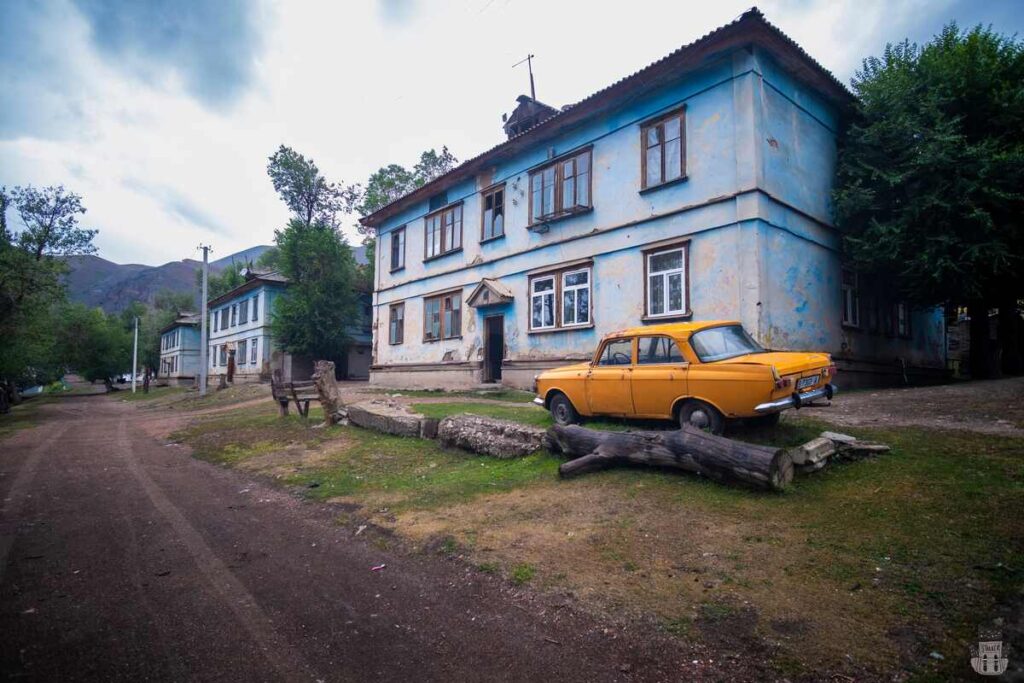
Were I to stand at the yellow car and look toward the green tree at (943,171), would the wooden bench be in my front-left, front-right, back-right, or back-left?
back-left

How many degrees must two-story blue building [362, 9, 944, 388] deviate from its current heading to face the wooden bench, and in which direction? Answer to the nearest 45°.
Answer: approximately 45° to its right

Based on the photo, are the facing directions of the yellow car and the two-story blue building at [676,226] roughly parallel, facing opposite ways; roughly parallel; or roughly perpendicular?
roughly perpendicular

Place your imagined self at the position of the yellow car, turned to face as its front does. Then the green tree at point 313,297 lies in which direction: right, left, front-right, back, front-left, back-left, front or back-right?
front

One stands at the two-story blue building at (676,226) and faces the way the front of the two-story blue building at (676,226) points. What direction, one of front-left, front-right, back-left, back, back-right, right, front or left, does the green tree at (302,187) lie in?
right

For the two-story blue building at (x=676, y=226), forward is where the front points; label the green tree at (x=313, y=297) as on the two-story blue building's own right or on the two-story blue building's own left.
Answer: on the two-story blue building's own right

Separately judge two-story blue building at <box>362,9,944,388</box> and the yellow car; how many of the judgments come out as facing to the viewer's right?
0

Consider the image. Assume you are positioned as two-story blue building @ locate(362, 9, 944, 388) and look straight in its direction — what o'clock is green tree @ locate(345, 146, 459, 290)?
The green tree is roughly at 3 o'clock from the two-story blue building.

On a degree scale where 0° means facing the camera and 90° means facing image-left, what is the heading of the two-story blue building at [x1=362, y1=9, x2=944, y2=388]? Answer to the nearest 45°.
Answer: approximately 45°

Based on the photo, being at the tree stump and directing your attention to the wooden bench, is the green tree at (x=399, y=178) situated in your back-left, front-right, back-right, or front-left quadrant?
front-right

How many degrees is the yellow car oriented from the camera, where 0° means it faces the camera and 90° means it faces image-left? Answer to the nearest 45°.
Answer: approximately 135°

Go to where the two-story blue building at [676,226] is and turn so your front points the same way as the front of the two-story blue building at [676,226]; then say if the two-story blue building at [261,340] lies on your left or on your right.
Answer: on your right

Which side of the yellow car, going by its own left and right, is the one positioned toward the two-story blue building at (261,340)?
front

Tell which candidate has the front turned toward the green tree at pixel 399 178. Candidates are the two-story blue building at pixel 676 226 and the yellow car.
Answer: the yellow car

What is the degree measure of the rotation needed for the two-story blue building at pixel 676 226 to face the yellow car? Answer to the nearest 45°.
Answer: approximately 45° to its left

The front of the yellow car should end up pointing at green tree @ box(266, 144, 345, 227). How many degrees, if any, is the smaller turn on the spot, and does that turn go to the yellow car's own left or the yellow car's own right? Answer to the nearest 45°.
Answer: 0° — it already faces it

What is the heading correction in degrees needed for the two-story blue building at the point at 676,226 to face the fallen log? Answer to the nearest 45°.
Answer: approximately 45° to its left
